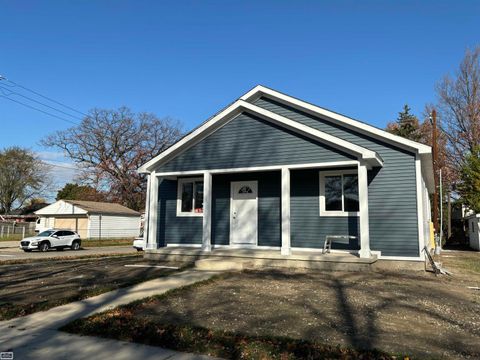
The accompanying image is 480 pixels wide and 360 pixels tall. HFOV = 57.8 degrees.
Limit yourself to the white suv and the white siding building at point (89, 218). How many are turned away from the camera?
0

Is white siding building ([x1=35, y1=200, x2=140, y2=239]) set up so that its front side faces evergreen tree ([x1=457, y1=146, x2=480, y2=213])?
no

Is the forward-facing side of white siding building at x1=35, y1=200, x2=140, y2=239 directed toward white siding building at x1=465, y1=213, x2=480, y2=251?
no

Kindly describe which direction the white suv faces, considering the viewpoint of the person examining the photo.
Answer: facing the viewer and to the left of the viewer

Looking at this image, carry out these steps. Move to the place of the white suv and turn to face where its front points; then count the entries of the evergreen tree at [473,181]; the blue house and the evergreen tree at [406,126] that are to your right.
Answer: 0

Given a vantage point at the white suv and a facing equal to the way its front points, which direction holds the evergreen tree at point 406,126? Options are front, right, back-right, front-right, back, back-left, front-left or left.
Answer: back-left

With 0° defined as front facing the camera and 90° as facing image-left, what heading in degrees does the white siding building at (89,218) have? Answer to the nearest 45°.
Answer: approximately 45°

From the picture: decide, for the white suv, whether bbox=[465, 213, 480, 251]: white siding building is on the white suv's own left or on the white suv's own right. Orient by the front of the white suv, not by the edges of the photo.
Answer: on the white suv's own left

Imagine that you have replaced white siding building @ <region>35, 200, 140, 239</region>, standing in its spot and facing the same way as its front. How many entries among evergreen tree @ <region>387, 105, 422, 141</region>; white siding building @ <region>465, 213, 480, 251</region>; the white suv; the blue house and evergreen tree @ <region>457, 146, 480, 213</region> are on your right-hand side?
0

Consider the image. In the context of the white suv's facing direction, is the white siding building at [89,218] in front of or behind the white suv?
behind

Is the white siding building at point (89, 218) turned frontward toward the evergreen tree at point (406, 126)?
no

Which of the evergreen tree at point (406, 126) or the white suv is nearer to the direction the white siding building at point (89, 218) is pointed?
the white suv
